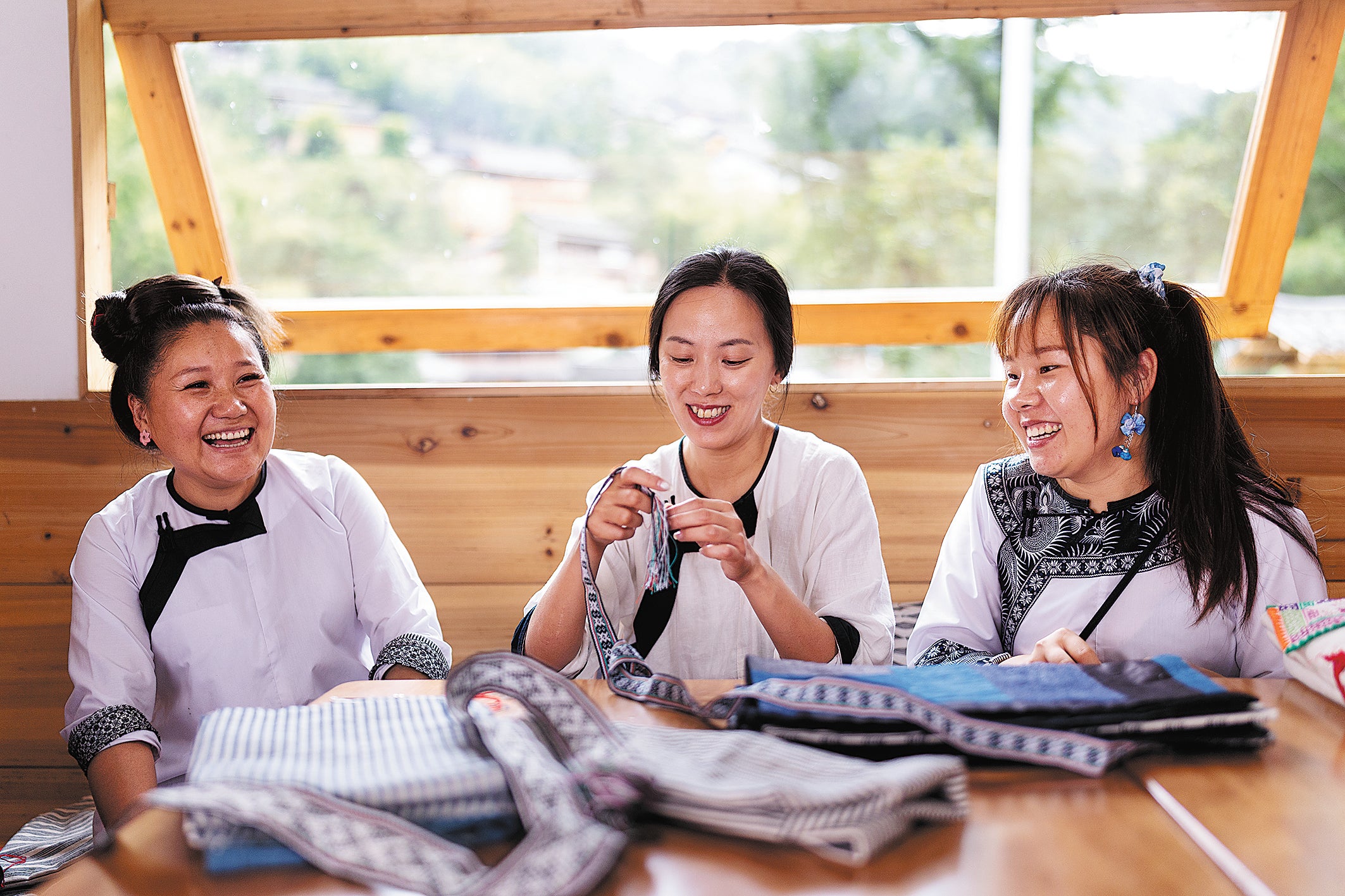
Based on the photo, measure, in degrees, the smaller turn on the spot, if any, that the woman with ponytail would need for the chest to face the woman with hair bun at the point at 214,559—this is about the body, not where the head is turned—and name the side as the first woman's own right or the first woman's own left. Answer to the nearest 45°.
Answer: approximately 45° to the first woman's own right

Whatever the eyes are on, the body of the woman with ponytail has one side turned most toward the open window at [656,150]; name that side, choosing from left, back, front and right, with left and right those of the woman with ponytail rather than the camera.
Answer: right

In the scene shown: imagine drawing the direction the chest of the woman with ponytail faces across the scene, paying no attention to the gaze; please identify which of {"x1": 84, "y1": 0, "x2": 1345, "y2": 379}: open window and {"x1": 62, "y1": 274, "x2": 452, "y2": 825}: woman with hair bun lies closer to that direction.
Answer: the woman with hair bun

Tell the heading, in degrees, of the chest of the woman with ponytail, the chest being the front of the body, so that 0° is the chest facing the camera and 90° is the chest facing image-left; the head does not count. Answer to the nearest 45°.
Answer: approximately 45°
